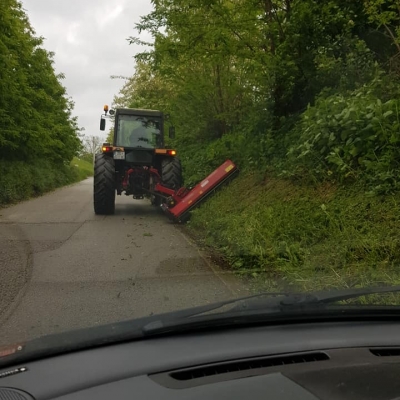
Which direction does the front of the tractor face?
away from the camera

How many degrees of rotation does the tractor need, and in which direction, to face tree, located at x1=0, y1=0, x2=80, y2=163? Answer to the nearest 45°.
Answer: approximately 45° to its left

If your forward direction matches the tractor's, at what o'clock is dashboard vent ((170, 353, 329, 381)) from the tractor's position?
The dashboard vent is roughly at 6 o'clock from the tractor.

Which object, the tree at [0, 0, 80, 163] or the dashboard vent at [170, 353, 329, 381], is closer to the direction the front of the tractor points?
the tree

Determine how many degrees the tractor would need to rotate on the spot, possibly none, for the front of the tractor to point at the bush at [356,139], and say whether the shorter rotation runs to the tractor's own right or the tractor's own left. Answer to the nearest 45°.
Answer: approximately 135° to the tractor's own right
